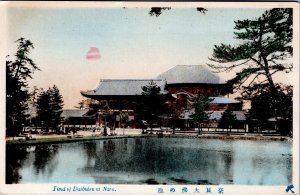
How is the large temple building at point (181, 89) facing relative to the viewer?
toward the camera
